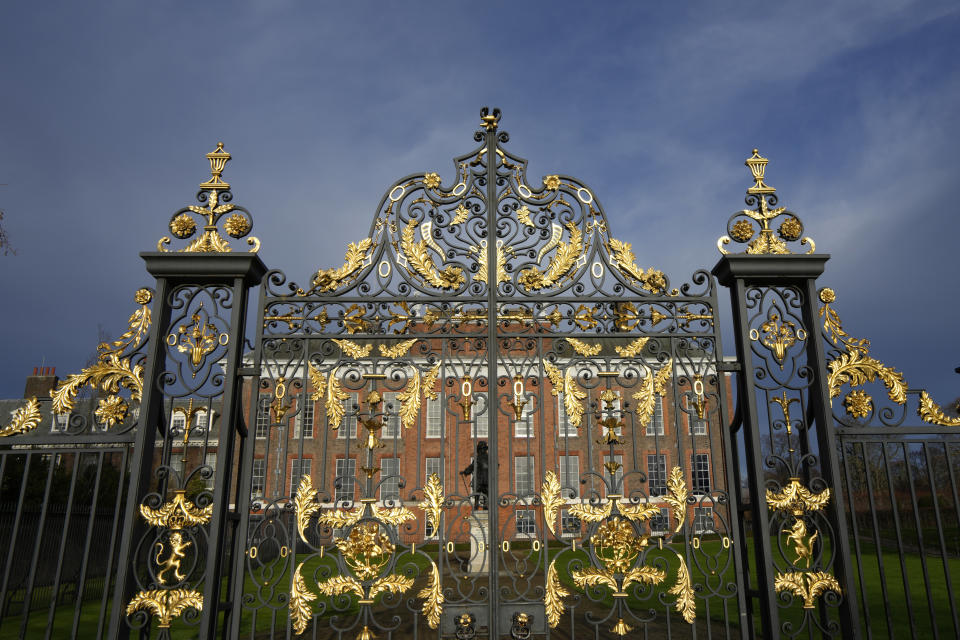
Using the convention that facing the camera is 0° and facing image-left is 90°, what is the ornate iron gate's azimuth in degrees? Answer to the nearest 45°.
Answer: approximately 0°

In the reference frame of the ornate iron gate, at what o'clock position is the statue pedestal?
The statue pedestal is roughly at 6 o'clock from the ornate iron gate.
